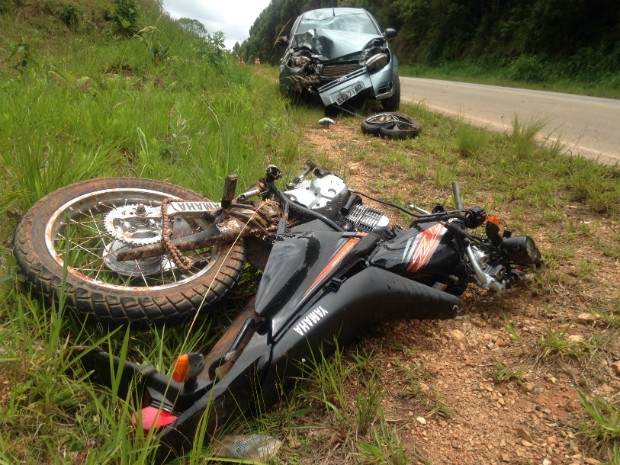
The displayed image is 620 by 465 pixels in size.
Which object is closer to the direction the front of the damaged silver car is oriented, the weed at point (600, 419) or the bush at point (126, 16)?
the weed

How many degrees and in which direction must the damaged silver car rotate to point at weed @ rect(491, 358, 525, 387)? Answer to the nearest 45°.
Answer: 0° — it already faces it

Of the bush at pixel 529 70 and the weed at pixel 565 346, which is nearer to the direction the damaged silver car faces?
the weed

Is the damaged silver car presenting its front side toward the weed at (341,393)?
yes

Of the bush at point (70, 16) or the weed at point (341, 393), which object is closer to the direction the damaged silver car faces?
the weed

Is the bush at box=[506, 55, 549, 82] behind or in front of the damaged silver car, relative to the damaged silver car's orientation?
behind

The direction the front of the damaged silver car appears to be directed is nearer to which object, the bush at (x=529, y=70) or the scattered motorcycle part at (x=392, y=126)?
the scattered motorcycle part

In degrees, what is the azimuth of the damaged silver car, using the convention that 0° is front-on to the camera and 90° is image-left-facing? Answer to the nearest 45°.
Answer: approximately 0°
